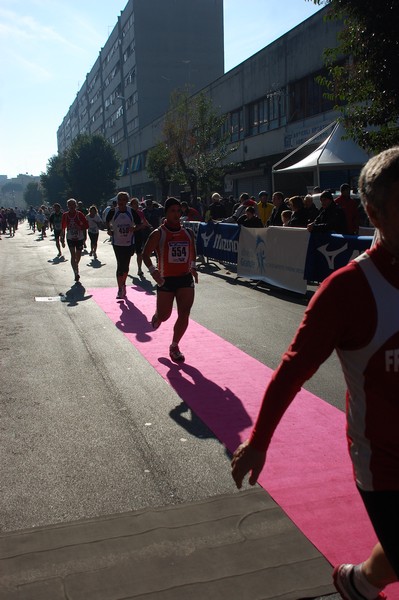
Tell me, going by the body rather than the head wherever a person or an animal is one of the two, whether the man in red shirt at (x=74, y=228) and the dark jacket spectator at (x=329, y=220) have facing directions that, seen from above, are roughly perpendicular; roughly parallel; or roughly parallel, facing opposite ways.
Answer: roughly perpendicular

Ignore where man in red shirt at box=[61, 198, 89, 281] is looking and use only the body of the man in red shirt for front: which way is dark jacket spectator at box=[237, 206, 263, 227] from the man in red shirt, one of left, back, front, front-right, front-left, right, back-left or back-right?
left

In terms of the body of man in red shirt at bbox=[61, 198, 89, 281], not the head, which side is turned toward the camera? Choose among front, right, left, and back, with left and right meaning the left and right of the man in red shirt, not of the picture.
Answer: front

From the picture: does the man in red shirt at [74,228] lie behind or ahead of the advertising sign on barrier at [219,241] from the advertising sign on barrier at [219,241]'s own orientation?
ahead

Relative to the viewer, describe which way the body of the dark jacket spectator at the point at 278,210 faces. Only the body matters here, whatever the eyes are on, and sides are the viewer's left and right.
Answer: facing the viewer and to the left of the viewer

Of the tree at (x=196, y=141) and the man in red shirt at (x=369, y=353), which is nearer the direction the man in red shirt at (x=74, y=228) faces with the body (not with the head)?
the man in red shirt

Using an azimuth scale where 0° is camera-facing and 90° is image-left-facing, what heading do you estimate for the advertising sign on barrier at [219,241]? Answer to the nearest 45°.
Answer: approximately 45°

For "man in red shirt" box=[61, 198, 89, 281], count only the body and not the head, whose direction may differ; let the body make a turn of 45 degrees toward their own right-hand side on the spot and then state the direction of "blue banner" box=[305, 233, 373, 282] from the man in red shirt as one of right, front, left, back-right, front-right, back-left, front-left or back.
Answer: left

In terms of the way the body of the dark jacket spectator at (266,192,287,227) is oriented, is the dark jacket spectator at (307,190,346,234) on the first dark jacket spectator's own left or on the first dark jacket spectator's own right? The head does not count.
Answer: on the first dark jacket spectator's own left

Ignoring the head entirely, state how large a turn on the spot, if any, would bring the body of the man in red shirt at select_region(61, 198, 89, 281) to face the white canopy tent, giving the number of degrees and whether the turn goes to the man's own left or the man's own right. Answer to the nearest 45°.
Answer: approximately 90° to the man's own left

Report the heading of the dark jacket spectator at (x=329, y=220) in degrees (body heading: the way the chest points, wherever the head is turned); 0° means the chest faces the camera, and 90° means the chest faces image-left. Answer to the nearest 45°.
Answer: approximately 45°

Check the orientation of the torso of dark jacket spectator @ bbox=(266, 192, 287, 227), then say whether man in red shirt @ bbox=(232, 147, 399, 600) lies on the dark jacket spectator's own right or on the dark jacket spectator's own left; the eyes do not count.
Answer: on the dark jacket spectator's own left
